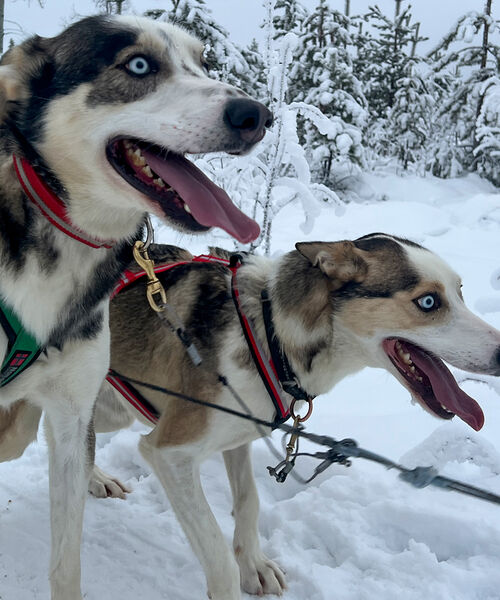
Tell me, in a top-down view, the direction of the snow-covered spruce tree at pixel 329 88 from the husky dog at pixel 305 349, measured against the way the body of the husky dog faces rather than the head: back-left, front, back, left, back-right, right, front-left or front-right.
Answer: left

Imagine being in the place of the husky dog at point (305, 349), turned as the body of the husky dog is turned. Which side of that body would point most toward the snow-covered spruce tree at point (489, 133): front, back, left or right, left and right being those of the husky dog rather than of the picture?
left

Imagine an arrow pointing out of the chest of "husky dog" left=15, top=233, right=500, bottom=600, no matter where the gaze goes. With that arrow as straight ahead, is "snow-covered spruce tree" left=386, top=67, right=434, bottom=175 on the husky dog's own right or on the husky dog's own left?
on the husky dog's own left

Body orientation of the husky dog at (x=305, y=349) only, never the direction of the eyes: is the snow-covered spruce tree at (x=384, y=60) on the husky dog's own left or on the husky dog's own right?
on the husky dog's own left

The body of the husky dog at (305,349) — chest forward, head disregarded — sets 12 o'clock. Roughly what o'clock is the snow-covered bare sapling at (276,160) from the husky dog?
The snow-covered bare sapling is roughly at 9 o'clock from the husky dog.

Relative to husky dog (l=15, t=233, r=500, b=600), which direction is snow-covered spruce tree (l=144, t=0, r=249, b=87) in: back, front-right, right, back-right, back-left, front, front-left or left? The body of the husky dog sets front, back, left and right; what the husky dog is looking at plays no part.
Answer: left

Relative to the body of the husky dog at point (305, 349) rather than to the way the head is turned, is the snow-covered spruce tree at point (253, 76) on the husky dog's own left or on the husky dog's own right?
on the husky dog's own left

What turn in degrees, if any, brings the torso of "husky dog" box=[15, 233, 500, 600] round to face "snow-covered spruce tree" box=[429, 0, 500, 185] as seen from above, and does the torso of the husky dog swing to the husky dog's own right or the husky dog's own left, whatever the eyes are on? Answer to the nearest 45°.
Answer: approximately 90° to the husky dog's own left

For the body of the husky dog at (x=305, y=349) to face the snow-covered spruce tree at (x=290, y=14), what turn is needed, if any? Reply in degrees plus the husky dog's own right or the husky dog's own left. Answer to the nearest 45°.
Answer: approximately 90° to the husky dog's own left

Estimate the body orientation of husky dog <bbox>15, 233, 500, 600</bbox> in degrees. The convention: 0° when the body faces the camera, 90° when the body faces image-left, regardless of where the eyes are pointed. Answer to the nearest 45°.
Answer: approximately 270°
